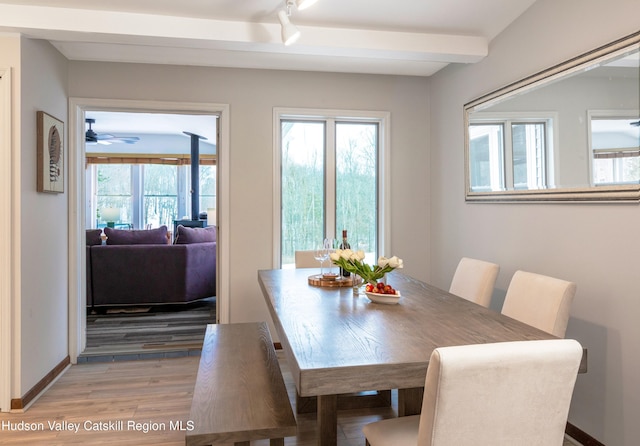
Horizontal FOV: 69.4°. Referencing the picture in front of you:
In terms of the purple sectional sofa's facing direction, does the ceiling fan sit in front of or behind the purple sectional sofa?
in front

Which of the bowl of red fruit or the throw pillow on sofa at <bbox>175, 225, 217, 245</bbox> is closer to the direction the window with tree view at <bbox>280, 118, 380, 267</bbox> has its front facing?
the bowl of red fruit

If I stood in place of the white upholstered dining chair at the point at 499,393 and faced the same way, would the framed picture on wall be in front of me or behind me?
in front

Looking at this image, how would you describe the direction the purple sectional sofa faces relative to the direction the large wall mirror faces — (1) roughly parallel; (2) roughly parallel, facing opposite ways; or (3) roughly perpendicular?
roughly perpendicular

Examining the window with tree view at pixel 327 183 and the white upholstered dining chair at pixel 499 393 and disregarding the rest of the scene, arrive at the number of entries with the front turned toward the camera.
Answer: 1

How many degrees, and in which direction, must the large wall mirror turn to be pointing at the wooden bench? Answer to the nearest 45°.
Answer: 0° — it already faces it

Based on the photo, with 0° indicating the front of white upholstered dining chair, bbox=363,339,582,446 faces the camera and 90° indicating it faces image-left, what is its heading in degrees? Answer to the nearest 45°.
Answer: approximately 135°

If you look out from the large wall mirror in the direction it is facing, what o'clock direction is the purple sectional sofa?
The purple sectional sofa is roughly at 2 o'clock from the large wall mirror.

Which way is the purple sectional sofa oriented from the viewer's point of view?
away from the camera

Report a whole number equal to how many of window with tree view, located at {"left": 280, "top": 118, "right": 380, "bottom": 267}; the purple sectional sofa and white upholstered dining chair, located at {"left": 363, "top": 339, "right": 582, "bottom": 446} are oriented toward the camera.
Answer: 1

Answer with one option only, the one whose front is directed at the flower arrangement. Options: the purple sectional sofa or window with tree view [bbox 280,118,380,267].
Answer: the window with tree view
